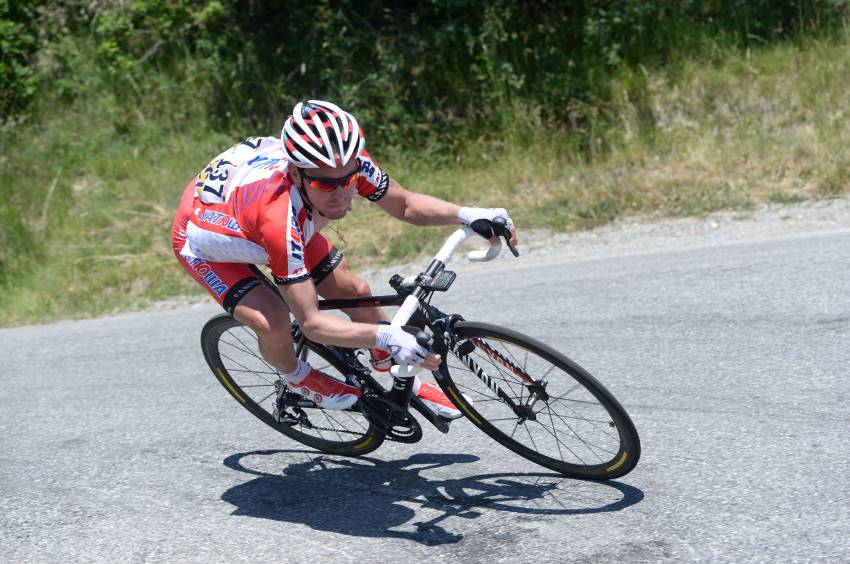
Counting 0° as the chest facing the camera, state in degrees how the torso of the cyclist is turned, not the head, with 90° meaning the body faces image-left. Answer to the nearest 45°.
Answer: approximately 315°

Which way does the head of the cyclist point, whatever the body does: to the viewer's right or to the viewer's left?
to the viewer's right
